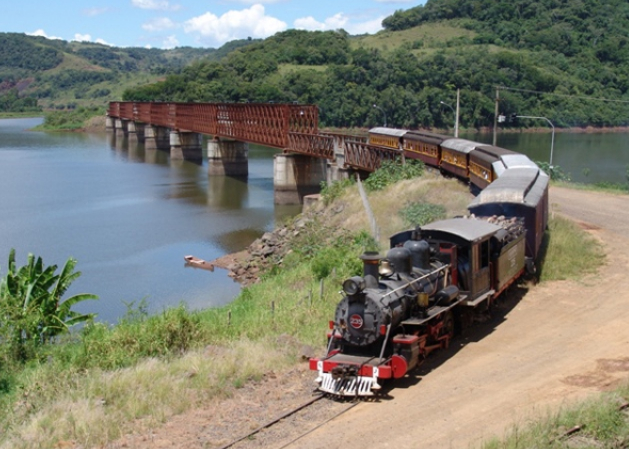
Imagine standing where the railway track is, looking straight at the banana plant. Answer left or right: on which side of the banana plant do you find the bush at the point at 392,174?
right

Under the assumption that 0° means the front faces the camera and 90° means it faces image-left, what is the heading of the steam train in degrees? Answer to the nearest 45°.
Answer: approximately 45°

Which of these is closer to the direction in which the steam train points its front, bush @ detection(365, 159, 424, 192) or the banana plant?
the banana plant

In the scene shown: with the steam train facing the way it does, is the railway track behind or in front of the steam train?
in front

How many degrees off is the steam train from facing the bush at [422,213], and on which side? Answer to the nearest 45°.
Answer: approximately 135° to its right

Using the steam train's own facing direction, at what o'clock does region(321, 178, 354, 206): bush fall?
The bush is roughly at 4 o'clock from the steam train.

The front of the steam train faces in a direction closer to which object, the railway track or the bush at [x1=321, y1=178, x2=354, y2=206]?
the railway track

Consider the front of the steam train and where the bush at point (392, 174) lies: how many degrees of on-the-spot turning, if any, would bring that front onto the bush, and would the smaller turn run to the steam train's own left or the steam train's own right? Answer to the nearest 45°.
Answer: approximately 135° to the steam train's own right

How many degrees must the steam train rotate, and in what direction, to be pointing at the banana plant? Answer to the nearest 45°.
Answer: approximately 45° to its right

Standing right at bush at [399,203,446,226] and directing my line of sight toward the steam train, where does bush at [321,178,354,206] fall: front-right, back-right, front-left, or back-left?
back-right

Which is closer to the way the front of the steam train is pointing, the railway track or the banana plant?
the railway track
